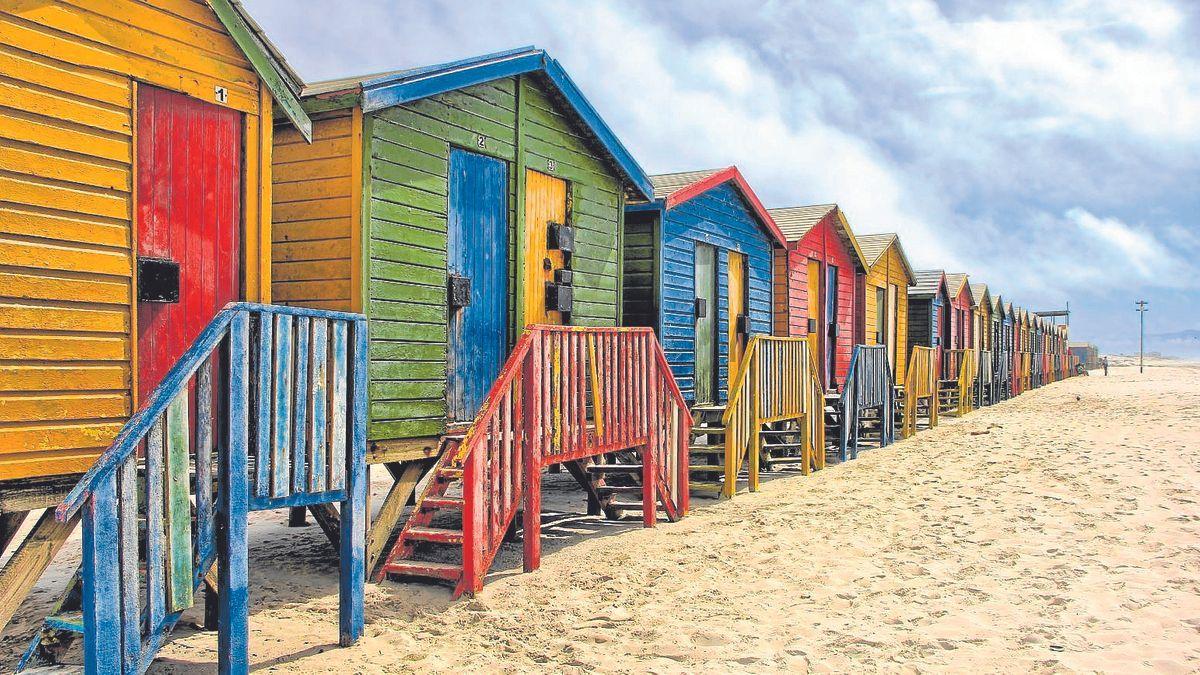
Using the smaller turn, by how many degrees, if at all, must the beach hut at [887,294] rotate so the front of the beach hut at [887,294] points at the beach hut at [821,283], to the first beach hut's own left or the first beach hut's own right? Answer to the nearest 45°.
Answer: approximately 45° to the first beach hut's own right

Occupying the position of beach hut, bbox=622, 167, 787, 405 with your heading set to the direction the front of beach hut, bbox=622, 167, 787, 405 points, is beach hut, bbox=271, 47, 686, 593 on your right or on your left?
on your right

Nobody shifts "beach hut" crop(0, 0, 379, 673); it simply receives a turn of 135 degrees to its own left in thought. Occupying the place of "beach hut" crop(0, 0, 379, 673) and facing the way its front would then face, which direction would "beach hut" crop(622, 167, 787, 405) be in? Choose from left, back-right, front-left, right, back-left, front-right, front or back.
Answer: front-right

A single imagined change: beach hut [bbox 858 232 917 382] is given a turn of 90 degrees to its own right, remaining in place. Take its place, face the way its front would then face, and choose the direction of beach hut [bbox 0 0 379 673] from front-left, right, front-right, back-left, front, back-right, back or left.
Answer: front-left

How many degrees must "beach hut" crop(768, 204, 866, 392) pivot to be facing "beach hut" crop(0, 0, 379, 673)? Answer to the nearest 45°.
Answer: approximately 45° to its right

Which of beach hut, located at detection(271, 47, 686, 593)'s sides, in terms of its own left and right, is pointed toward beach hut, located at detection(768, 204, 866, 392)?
left

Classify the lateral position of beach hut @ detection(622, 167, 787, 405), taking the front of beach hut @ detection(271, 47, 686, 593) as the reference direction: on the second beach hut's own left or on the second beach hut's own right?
on the second beach hut's own left

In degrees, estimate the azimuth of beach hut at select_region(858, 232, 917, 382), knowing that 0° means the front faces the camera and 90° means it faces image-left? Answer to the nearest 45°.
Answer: approximately 315°

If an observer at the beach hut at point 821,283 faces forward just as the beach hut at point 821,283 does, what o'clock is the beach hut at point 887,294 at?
the beach hut at point 887,294 is roughly at 8 o'clock from the beach hut at point 821,283.

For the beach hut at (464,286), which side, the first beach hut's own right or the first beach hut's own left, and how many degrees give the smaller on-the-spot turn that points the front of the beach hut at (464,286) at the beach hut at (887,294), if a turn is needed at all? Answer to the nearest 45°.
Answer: approximately 90° to the first beach hut's own left
